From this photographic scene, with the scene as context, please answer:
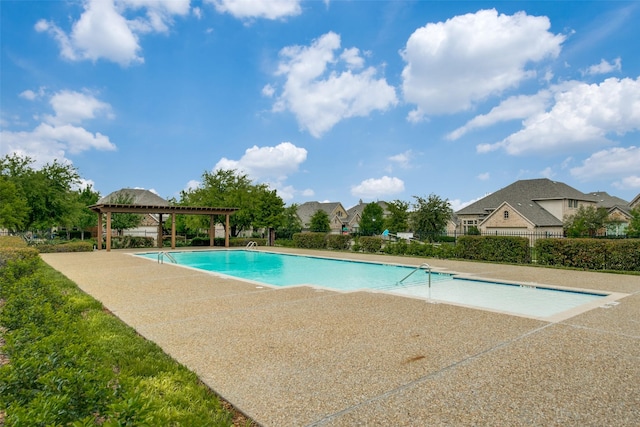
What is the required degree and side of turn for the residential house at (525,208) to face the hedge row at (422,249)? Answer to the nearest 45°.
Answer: approximately 45° to its left

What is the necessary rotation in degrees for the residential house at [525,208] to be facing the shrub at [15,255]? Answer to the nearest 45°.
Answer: approximately 45° to its left

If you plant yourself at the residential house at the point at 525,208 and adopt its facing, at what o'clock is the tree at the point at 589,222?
The tree is roughly at 9 o'clock from the residential house.

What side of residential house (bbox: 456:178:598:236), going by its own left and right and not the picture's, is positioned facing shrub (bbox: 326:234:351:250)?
front

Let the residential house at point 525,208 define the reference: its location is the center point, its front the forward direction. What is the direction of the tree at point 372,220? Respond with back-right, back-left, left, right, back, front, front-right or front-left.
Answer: front-right

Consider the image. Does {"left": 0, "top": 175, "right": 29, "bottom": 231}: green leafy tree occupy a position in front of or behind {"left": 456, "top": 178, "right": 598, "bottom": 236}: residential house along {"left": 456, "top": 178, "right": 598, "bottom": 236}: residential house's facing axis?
in front

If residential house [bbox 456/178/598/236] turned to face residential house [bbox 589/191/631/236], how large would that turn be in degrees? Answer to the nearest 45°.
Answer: approximately 135° to its left

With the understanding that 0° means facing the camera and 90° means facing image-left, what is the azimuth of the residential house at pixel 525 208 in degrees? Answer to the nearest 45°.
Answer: approximately 45°

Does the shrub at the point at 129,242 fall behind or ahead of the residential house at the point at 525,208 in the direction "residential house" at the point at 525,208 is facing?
ahead
